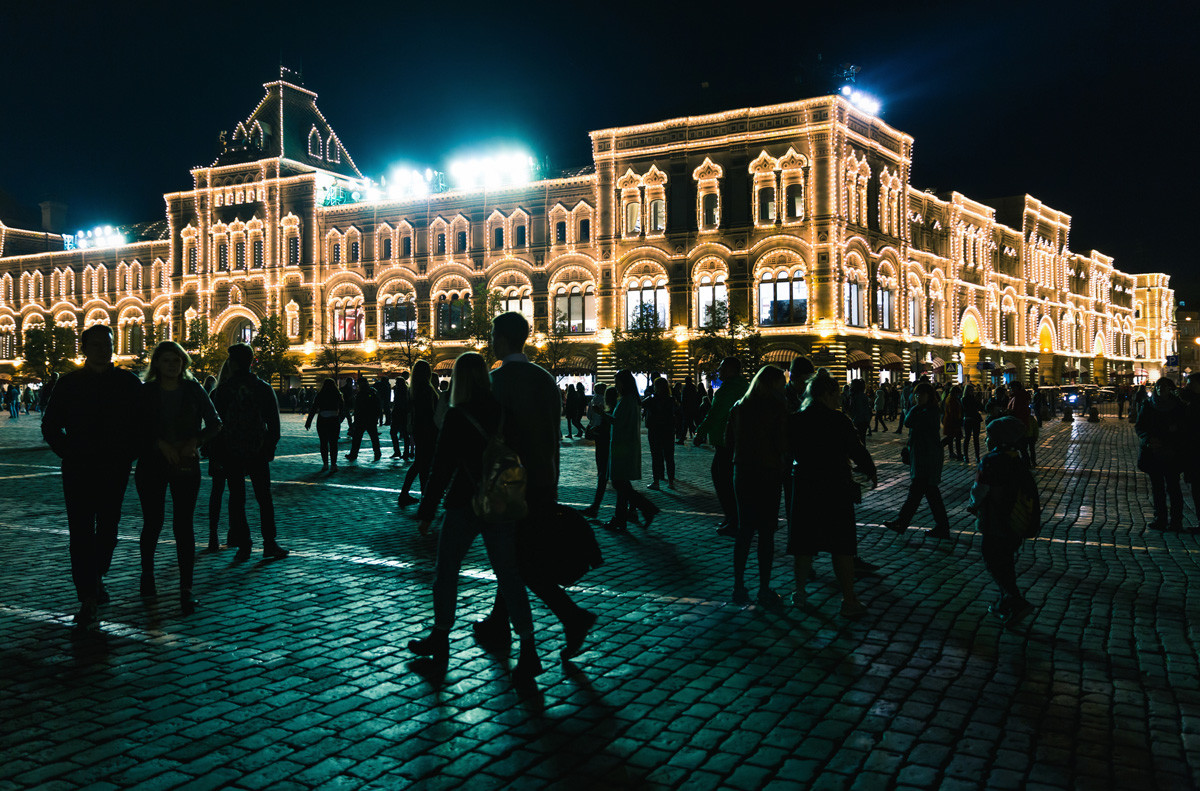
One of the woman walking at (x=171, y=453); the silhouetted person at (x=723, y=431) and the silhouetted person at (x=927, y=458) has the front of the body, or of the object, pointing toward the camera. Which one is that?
the woman walking

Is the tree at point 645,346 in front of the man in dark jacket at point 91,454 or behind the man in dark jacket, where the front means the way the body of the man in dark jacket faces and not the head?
behind

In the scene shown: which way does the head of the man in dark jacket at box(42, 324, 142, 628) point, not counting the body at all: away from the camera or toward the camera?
toward the camera

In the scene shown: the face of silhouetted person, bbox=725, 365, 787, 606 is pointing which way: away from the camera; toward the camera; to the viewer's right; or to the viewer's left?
away from the camera

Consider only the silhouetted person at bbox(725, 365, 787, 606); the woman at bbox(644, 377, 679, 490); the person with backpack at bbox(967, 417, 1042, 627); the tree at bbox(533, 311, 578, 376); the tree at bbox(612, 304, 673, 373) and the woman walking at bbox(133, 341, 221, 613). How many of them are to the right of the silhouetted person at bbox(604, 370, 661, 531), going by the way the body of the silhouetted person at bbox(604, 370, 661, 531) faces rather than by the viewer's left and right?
3

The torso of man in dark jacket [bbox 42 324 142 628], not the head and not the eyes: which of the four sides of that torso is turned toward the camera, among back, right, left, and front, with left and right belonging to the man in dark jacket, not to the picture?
front

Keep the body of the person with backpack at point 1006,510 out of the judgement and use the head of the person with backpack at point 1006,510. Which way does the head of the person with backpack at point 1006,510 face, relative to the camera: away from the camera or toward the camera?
away from the camera

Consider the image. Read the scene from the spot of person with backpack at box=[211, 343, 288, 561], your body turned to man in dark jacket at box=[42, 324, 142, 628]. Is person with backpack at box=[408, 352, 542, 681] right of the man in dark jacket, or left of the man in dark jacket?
left

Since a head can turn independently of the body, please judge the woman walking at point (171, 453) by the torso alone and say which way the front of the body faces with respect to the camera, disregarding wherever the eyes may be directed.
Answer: toward the camera

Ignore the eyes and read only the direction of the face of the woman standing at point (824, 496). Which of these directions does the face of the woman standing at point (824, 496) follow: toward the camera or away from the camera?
away from the camera

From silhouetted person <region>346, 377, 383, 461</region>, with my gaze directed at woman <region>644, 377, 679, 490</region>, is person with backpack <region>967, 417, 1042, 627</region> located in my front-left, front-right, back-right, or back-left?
front-right

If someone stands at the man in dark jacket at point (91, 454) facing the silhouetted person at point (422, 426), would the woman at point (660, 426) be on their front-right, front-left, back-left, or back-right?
front-right
